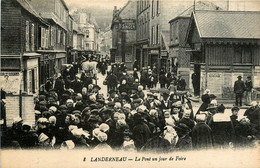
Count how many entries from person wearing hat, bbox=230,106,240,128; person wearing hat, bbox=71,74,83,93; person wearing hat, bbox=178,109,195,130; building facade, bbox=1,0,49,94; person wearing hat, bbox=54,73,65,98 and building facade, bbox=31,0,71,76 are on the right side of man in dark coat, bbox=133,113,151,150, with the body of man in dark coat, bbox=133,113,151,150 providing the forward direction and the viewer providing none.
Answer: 2

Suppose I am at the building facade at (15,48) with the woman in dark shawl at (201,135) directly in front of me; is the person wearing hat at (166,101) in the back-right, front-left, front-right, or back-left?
front-left

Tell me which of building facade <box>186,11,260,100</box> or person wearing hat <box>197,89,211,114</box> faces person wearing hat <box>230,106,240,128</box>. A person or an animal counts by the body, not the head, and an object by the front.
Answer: the building facade

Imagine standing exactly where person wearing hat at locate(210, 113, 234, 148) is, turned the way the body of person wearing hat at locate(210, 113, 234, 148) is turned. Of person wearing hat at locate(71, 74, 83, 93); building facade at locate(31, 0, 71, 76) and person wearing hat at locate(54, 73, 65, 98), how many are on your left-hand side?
3

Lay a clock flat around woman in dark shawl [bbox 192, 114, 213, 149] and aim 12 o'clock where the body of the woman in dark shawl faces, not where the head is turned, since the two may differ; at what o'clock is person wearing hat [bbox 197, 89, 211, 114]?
The person wearing hat is roughly at 12 o'clock from the woman in dark shawl.

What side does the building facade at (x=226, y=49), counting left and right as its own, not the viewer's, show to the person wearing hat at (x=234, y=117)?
front

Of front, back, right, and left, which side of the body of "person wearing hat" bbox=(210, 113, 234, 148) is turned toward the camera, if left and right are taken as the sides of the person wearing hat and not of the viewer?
back

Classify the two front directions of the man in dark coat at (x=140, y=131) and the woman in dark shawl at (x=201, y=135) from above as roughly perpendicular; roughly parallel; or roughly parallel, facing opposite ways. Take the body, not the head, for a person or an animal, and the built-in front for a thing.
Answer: roughly parallel

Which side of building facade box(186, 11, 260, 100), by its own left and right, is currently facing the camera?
front

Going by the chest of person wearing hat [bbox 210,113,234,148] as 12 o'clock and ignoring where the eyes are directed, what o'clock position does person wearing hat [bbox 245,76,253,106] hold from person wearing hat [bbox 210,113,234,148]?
person wearing hat [bbox 245,76,253,106] is roughly at 1 o'clock from person wearing hat [bbox 210,113,234,148].

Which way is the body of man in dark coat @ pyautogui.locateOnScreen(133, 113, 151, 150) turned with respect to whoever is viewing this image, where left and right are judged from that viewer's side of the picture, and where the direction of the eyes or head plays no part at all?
facing away from the viewer
